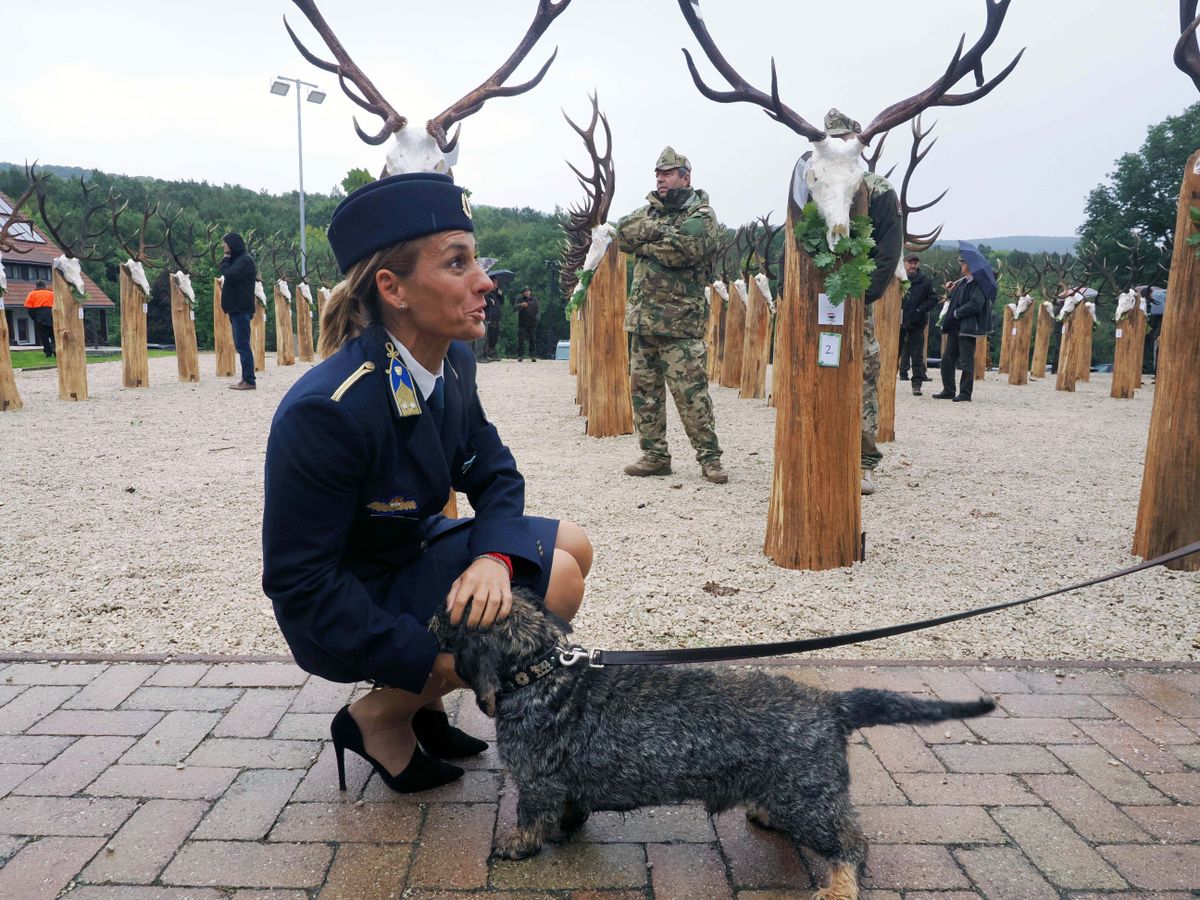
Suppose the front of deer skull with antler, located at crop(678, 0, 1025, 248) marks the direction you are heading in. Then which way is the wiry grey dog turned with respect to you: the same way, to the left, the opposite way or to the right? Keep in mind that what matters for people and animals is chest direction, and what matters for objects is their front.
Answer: to the right

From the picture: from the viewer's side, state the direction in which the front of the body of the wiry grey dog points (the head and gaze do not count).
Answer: to the viewer's left

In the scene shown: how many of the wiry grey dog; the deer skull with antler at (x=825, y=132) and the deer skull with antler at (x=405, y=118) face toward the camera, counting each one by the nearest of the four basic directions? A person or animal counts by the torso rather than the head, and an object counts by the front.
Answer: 2

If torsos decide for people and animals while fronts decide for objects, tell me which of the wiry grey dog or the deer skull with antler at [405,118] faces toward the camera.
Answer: the deer skull with antler

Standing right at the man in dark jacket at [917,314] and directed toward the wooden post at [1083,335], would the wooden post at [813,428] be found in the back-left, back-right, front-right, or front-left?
back-right

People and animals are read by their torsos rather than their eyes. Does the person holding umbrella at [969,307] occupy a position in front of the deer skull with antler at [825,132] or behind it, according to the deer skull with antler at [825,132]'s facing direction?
behind

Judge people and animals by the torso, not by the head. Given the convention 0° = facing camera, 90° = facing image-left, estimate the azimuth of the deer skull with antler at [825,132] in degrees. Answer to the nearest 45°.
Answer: approximately 0°

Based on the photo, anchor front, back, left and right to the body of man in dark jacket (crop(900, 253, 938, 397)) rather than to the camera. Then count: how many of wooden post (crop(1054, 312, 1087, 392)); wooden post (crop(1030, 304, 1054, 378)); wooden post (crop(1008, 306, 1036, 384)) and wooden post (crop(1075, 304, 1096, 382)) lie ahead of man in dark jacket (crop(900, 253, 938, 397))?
0

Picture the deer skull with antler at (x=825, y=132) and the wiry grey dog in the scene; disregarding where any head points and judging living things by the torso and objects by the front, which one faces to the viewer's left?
the wiry grey dog

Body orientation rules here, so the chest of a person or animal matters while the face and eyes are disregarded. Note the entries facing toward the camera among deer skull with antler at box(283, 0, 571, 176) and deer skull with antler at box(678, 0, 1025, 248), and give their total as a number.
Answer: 2

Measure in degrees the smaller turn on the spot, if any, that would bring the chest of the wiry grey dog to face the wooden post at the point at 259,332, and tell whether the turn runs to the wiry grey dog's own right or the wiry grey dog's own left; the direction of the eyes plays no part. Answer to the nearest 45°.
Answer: approximately 45° to the wiry grey dog's own right

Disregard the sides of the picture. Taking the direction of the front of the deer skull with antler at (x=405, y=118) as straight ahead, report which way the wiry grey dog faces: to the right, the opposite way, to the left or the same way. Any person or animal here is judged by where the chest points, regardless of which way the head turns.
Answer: to the right

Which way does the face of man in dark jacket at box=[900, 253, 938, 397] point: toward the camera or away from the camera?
toward the camera

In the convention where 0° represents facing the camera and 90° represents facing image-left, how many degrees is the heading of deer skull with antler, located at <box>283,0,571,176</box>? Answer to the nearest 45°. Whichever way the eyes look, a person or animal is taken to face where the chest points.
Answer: approximately 0°

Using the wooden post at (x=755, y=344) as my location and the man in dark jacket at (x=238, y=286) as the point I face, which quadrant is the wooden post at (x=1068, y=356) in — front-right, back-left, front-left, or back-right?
back-right

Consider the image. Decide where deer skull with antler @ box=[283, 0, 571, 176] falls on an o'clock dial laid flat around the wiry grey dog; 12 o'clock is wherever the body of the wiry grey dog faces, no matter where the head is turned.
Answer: The deer skull with antler is roughly at 2 o'clock from the wiry grey dog.

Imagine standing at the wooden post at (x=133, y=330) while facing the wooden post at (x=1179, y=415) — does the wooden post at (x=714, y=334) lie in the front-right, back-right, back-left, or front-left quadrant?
front-left
